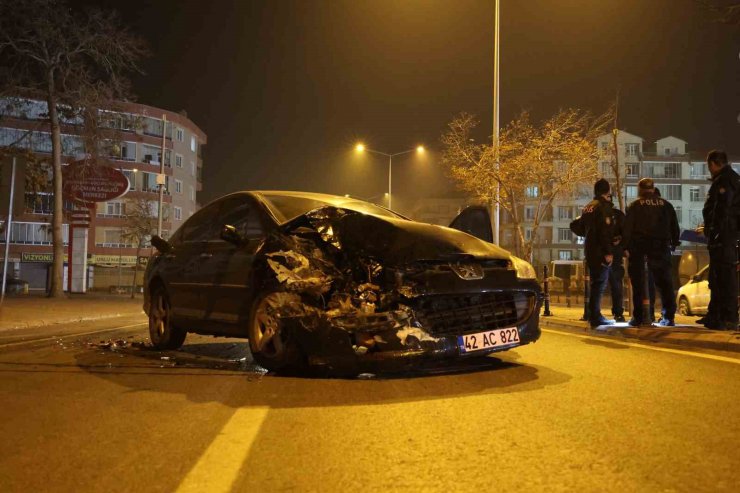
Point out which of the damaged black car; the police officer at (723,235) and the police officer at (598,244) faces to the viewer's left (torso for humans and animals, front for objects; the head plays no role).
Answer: the police officer at (723,235)

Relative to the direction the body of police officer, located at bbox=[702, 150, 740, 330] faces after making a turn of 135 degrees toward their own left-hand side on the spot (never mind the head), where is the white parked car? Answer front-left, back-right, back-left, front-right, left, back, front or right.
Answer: back-left

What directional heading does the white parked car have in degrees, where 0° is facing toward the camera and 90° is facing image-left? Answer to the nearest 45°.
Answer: approximately 90°

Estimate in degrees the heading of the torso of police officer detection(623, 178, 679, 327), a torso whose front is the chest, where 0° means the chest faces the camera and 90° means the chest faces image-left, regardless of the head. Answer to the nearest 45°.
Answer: approximately 180°

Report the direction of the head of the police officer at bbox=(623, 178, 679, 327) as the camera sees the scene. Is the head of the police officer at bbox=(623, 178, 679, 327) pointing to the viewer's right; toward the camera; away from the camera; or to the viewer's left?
away from the camera

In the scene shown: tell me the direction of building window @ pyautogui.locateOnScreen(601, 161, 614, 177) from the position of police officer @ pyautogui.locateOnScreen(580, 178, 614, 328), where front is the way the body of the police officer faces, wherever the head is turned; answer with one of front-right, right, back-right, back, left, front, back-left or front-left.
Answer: front-left

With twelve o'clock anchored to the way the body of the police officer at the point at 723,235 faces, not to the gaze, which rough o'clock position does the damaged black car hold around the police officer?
The damaged black car is roughly at 10 o'clock from the police officer.

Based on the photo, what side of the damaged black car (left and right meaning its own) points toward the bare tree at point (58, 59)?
back

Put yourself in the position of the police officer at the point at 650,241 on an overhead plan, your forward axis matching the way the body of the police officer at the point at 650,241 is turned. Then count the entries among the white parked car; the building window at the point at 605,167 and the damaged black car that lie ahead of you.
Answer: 2

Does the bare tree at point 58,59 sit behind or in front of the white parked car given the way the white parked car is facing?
in front

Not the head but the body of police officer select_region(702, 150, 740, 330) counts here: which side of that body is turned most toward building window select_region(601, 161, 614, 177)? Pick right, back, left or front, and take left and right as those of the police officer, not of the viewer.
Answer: right

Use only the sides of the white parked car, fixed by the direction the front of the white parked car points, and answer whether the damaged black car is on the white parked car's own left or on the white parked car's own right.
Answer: on the white parked car's own left

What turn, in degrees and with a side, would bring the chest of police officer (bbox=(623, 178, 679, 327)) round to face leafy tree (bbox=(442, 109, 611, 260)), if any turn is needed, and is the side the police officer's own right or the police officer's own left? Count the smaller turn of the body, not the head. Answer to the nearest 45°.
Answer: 0° — they already face it

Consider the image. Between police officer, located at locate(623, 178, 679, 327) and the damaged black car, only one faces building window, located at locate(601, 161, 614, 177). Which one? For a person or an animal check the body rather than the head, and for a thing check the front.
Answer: the police officer

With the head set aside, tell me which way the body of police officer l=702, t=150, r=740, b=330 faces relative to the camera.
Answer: to the viewer's left
